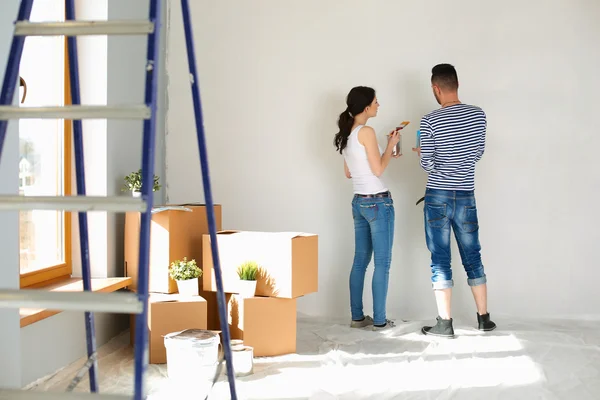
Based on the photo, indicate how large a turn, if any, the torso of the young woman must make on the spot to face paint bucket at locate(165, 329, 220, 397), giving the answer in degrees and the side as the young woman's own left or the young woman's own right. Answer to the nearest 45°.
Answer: approximately 180°

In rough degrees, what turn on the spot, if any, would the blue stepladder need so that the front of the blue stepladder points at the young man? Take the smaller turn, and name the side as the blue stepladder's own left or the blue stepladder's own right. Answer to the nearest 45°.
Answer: approximately 180°

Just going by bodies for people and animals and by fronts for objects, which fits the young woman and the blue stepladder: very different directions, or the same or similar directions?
very different directions

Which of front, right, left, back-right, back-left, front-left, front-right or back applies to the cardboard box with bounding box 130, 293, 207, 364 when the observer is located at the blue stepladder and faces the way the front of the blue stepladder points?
back-right

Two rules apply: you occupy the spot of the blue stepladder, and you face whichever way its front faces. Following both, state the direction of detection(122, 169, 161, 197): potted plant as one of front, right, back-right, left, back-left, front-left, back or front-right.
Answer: back-right

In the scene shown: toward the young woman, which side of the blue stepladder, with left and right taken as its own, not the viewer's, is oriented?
back

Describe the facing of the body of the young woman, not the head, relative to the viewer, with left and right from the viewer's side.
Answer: facing away from the viewer and to the right of the viewer

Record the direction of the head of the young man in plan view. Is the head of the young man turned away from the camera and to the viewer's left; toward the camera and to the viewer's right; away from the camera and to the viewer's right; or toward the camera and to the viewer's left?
away from the camera and to the viewer's left

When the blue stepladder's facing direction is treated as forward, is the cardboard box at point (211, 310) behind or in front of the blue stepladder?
behind

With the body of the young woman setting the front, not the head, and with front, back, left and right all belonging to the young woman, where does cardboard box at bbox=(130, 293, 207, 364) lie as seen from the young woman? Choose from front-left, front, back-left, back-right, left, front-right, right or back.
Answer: back

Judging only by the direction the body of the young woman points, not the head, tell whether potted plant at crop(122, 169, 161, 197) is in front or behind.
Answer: behind

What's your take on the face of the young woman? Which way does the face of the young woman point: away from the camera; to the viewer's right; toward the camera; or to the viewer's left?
to the viewer's right
